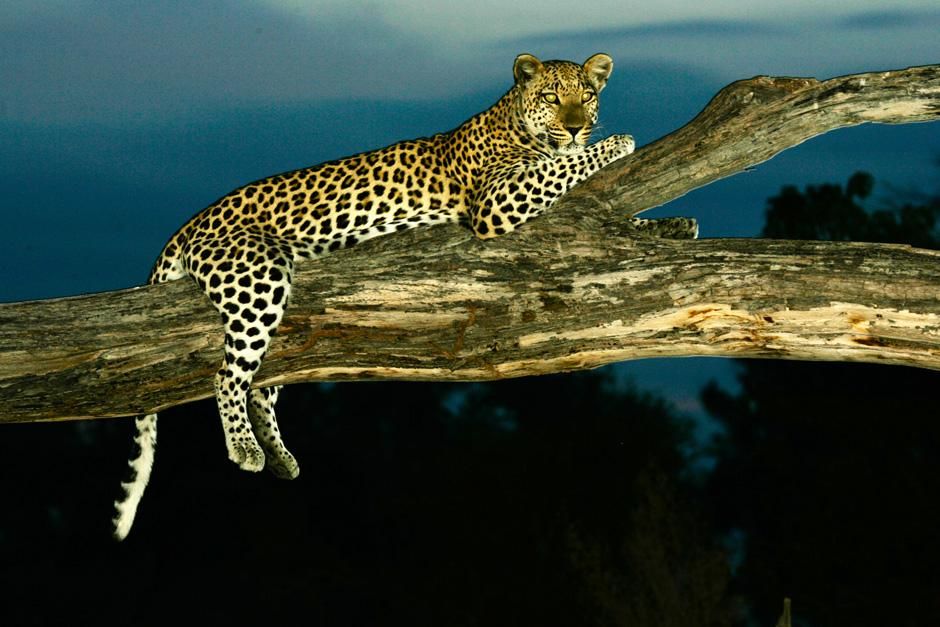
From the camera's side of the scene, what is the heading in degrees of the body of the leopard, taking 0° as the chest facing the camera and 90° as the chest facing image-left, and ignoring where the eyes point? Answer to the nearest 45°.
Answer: approximately 270°
